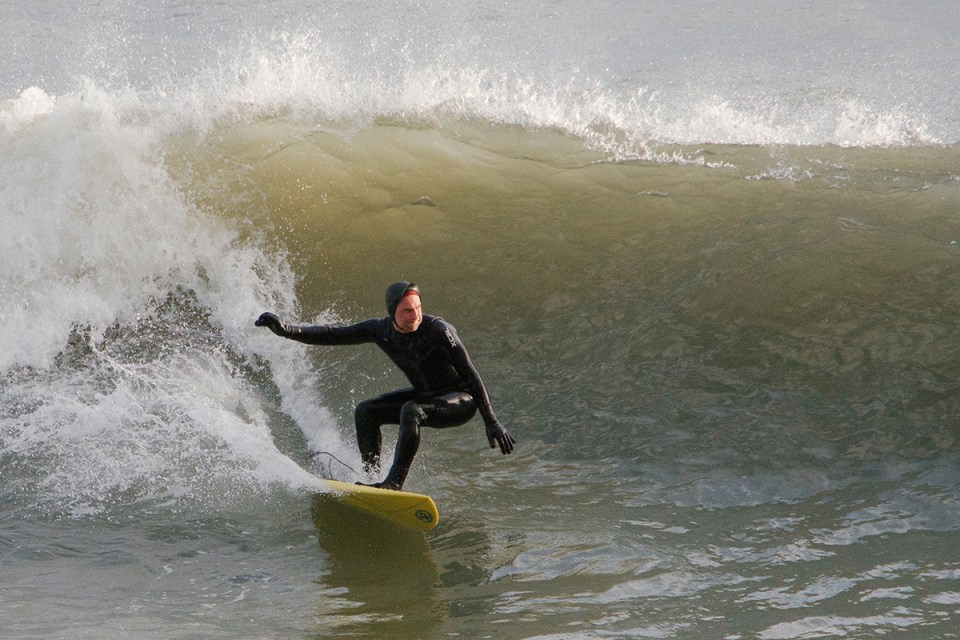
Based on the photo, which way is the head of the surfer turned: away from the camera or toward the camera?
toward the camera

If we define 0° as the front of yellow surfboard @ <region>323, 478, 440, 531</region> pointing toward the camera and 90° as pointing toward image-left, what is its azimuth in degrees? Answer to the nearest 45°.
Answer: approximately 315°

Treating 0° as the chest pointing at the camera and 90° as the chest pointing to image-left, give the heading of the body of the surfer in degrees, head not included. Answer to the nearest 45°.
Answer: approximately 45°
